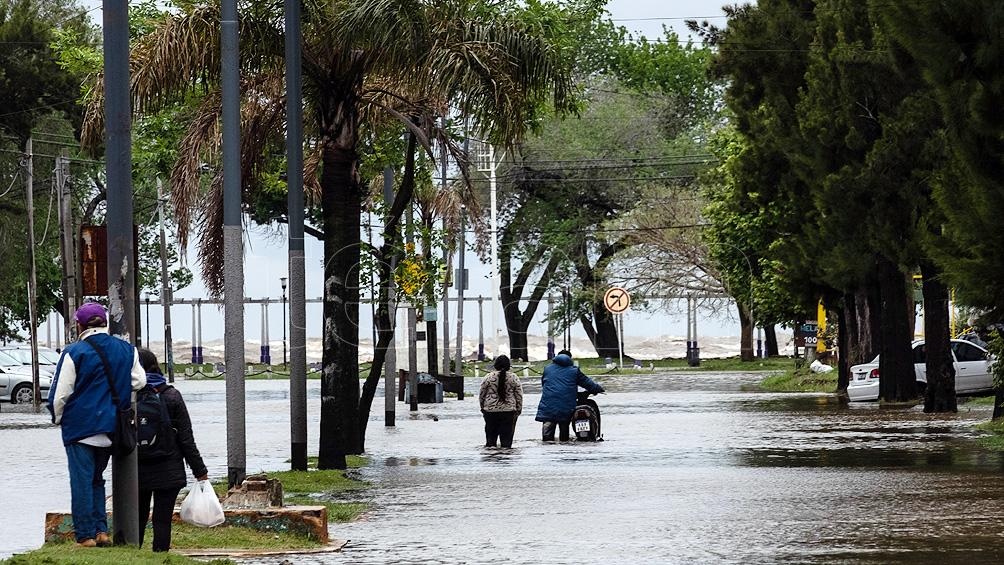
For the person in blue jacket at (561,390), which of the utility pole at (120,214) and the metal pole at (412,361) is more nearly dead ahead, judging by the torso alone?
the metal pole

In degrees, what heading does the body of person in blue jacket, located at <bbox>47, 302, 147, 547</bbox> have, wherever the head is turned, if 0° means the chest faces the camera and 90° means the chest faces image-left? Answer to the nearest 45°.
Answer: approximately 180°

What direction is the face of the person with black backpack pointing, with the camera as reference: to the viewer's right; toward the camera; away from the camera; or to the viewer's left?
away from the camera

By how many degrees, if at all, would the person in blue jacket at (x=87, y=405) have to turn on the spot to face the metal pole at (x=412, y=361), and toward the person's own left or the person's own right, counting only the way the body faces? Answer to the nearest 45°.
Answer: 0° — they already face it

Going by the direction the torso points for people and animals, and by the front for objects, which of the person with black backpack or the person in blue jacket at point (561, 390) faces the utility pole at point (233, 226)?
the person with black backpack

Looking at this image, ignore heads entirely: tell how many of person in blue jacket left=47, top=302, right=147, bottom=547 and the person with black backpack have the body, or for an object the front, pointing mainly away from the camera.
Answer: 2

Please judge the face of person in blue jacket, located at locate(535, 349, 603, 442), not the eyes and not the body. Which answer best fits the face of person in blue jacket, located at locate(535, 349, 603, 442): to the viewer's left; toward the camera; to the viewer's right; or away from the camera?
away from the camera

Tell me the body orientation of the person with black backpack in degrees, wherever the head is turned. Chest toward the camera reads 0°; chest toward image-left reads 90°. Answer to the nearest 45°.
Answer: approximately 180°

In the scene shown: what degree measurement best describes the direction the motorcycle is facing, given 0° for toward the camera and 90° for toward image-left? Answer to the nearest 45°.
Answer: approximately 180°

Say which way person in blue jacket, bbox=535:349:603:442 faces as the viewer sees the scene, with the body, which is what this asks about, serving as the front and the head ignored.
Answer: away from the camera
